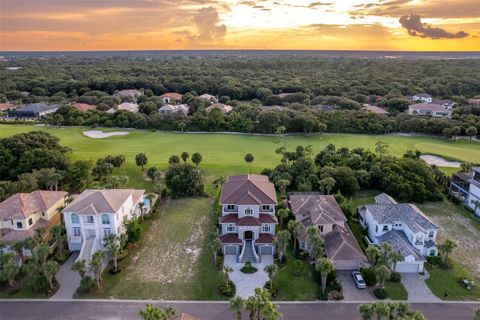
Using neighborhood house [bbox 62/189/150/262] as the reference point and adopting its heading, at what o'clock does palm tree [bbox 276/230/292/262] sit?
The palm tree is roughly at 10 o'clock from the neighborhood house.

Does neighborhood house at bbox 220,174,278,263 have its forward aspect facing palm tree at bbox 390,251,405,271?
no

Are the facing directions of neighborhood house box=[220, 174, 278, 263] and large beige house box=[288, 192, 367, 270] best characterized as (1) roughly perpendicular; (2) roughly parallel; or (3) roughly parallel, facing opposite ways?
roughly parallel

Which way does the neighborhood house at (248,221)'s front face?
toward the camera

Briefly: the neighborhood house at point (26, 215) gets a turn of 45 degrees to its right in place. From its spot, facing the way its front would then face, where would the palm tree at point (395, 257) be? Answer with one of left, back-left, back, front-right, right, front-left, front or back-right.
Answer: left

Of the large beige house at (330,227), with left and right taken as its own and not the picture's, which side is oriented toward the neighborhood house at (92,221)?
right

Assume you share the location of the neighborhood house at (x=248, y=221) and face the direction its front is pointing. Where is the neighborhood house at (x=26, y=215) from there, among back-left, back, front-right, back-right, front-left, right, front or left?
right

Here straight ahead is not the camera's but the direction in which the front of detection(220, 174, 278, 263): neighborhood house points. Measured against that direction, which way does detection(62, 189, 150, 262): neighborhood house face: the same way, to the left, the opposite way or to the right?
the same way

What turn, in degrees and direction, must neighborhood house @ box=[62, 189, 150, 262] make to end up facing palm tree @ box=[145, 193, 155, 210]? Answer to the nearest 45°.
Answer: approximately 135° to its left

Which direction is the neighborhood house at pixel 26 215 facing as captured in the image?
toward the camera

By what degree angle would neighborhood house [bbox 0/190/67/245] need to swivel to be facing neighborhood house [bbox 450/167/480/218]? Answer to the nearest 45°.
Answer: approximately 90° to its left

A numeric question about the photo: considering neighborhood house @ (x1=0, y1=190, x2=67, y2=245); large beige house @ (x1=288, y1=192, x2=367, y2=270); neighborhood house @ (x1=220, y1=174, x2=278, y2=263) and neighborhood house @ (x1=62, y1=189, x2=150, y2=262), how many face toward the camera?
4

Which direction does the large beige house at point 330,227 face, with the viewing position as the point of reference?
facing the viewer

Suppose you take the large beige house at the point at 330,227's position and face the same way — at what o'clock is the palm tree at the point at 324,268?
The palm tree is roughly at 12 o'clock from the large beige house.

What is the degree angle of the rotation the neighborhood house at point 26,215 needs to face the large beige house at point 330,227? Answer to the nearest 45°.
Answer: approximately 45° to its left

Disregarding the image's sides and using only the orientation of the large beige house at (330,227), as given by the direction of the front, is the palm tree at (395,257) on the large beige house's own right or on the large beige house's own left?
on the large beige house's own left

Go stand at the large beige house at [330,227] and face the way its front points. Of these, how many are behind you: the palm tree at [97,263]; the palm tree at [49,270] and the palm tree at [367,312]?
0

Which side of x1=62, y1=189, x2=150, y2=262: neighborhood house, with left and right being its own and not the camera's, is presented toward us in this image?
front

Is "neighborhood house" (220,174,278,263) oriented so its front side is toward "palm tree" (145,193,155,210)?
no

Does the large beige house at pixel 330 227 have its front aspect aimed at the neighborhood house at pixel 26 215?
no
